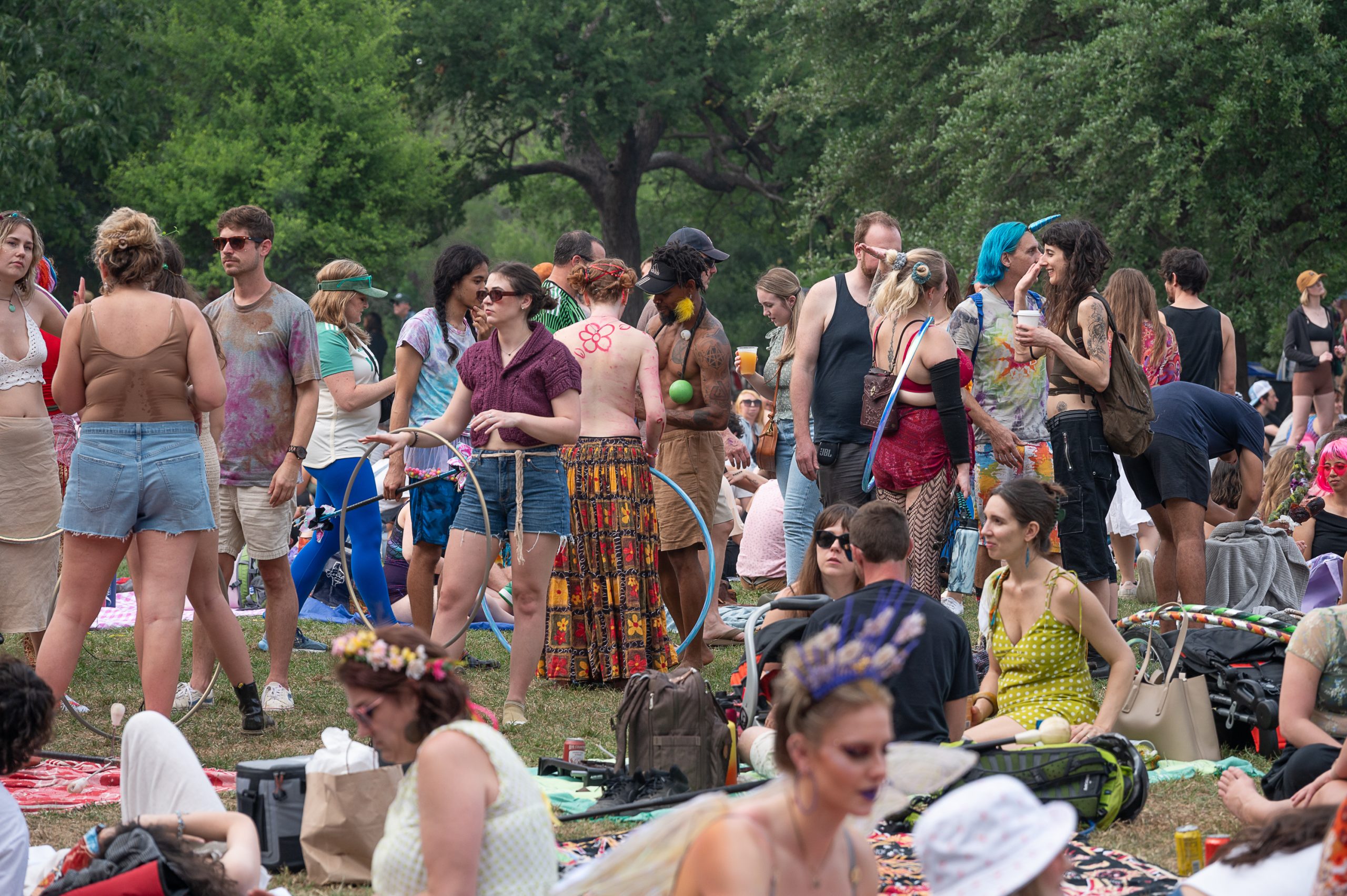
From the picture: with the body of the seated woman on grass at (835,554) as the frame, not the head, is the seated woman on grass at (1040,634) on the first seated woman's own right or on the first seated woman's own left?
on the first seated woman's own left

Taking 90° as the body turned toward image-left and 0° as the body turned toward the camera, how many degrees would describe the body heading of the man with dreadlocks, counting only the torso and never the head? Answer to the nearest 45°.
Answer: approximately 45°

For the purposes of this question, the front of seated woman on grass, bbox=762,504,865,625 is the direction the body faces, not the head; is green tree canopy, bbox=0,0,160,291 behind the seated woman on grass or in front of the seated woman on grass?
behind

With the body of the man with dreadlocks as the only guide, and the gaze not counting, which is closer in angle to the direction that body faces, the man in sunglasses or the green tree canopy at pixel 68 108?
the man in sunglasses

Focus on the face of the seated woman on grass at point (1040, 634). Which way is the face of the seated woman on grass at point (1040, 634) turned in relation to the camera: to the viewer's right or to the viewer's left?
to the viewer's left

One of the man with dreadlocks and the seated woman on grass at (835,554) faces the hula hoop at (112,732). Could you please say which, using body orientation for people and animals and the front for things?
the man with dreadlocks

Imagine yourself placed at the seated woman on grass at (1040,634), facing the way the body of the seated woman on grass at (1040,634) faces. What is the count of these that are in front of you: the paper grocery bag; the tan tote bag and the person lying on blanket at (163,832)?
2

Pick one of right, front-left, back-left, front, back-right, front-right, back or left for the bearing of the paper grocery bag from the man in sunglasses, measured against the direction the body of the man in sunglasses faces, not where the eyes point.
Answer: front-left

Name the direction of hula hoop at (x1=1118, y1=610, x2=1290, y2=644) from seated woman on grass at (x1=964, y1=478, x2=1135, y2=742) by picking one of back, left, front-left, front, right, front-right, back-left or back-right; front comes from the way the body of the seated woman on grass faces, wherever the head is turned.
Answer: back

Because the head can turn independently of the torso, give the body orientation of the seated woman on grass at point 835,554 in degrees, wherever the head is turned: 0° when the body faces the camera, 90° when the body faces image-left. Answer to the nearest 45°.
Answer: approximately 0°

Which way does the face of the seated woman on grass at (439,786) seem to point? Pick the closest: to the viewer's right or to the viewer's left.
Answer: to the viewer's left

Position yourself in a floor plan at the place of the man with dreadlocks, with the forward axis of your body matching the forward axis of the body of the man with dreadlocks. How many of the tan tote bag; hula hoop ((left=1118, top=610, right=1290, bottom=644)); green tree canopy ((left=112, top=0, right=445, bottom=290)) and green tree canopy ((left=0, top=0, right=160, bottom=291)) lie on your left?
2

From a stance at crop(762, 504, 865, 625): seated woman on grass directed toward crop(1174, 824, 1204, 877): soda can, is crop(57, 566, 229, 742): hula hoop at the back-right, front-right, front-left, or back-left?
back-right
